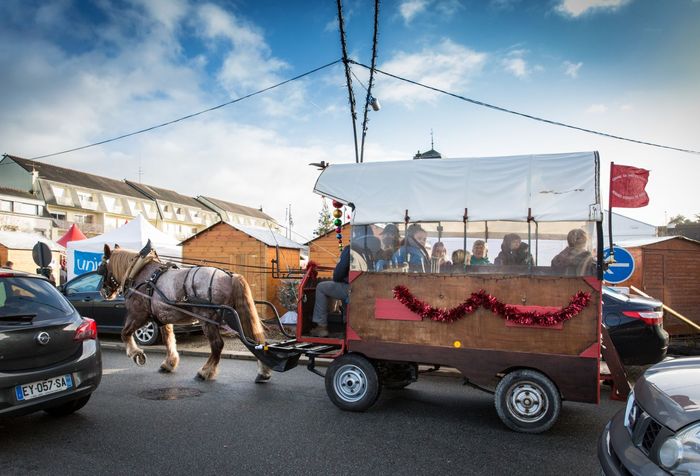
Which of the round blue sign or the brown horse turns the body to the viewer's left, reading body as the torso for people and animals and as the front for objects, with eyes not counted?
the brown horse

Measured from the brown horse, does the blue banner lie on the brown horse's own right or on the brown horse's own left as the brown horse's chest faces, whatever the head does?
on the brown horse's own right

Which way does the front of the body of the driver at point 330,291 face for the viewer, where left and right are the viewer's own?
facing to the left of the viewer

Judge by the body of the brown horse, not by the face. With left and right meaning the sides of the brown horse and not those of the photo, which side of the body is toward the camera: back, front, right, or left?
left

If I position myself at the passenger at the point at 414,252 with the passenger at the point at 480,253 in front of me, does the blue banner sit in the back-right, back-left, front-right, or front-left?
back-left

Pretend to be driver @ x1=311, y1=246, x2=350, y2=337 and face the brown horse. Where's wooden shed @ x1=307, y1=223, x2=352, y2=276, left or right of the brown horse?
right

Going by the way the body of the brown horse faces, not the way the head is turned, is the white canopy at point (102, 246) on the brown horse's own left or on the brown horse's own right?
on the brown horse's own right

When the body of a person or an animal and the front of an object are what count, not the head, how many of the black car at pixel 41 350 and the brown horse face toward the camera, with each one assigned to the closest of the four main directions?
0

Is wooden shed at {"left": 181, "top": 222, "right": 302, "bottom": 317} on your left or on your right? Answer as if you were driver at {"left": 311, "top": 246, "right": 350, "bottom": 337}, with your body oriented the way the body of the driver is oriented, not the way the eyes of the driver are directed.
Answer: on your right

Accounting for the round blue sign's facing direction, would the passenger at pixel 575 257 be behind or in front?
in front

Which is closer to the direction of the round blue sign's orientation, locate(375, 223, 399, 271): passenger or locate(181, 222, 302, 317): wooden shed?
the passenger

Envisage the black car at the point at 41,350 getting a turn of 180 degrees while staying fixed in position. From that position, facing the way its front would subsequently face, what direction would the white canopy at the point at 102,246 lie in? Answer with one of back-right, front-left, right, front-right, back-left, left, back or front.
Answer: back-left

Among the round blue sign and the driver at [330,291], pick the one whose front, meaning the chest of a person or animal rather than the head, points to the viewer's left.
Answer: the driver

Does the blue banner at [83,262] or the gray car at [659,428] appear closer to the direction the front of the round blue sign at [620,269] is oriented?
the gray car

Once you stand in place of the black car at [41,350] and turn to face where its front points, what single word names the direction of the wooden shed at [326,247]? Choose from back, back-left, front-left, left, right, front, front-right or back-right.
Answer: right
